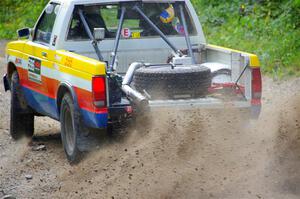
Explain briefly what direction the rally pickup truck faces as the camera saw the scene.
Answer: facing away from the viewer and to the left of the viewer
